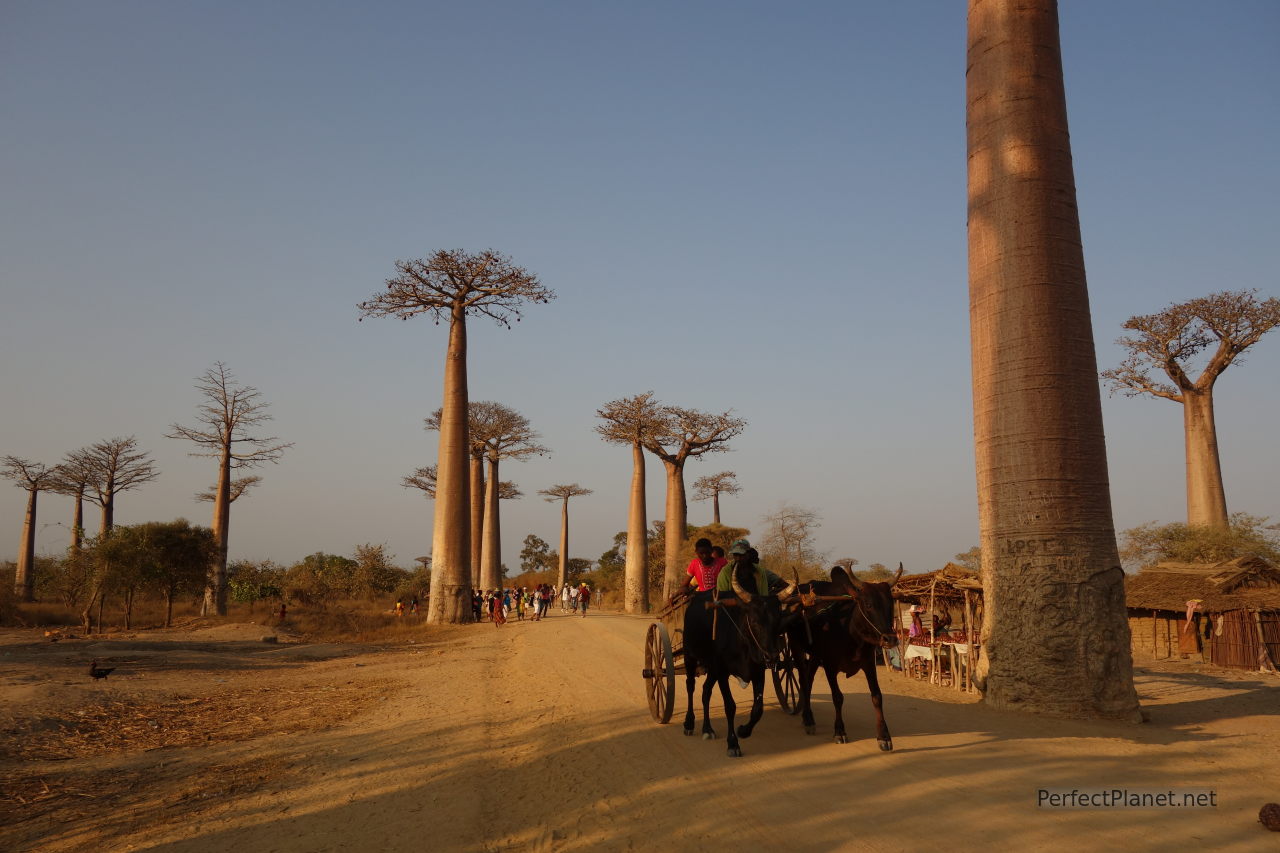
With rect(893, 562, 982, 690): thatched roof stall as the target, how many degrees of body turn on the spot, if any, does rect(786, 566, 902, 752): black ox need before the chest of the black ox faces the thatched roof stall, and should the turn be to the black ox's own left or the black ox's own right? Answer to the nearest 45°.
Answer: approximately 135° to the black ox's own left

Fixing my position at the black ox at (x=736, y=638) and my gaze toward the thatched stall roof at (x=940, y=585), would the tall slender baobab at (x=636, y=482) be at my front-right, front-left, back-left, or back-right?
front-left

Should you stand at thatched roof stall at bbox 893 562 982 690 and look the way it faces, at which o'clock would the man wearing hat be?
The man wearing hat is roughly at 11 o'clock from the thatched roof stall.

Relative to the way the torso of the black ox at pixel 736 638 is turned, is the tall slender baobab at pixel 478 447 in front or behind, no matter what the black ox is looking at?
behind

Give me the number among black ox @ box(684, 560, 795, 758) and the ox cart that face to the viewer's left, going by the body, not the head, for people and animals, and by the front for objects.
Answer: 0

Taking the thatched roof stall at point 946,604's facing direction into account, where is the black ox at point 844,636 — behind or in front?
in front

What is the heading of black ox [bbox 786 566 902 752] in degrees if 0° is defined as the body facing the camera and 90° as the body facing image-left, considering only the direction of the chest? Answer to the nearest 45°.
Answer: approximately 315°

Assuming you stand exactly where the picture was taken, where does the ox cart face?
facing the viewer and to the right of the viewer

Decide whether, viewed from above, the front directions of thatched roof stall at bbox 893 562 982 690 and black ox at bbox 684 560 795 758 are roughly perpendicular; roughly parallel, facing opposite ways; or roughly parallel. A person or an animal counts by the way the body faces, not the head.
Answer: roughly perpendicular

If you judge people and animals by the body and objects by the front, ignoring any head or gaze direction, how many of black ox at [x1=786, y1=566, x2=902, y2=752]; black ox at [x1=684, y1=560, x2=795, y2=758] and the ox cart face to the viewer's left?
0

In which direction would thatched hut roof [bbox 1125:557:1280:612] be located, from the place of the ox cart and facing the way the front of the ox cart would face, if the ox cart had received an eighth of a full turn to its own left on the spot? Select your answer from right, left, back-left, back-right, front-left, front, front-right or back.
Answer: front-left

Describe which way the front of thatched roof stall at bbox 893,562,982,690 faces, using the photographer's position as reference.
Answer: facing the viewer and to the left of the viewer

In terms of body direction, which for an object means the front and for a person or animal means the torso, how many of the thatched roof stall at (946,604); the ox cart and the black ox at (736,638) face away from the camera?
0

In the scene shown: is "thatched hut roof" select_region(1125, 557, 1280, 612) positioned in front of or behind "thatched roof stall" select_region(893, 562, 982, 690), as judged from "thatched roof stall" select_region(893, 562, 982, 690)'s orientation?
behind

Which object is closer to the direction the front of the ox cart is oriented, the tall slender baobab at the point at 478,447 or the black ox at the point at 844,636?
the black ox
